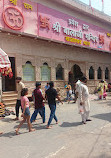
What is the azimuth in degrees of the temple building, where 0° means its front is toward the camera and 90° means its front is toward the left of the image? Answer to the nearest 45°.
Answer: approximately 315°

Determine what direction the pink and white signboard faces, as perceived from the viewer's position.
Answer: facing the viewer and to the right of the viewer

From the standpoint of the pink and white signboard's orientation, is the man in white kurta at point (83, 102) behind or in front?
in front

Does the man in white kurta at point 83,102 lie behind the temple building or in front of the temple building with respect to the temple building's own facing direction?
in front
